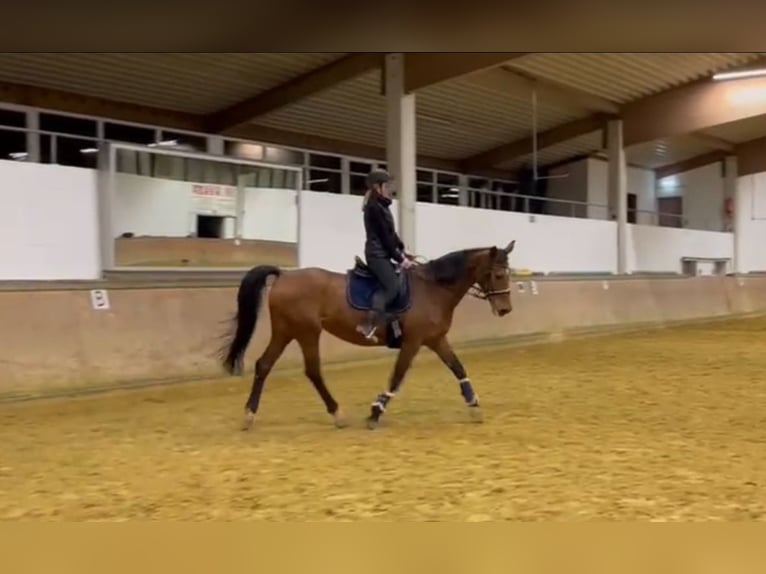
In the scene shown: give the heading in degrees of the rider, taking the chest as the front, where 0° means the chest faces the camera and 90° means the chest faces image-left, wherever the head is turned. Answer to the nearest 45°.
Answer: approximately 270°

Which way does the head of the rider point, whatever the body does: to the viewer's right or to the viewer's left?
to the viewer's right

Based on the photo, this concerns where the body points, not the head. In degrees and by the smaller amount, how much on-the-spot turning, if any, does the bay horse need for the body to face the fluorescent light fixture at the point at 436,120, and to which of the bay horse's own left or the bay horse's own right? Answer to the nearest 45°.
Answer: approximately 90° to the bay horse's own left

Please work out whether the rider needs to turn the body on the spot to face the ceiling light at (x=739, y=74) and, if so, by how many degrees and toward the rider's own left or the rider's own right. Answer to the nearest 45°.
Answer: approximately 45° to the rider's own left

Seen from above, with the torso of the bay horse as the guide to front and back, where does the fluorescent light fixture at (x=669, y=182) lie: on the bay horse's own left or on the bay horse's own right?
on the bay horse's own left

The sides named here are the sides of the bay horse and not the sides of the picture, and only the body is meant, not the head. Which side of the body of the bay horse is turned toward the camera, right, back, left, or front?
right

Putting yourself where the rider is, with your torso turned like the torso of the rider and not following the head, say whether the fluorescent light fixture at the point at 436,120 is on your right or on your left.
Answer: on your left

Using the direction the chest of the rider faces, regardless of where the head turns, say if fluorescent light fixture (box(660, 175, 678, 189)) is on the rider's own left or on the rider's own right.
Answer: on the rider's own left
